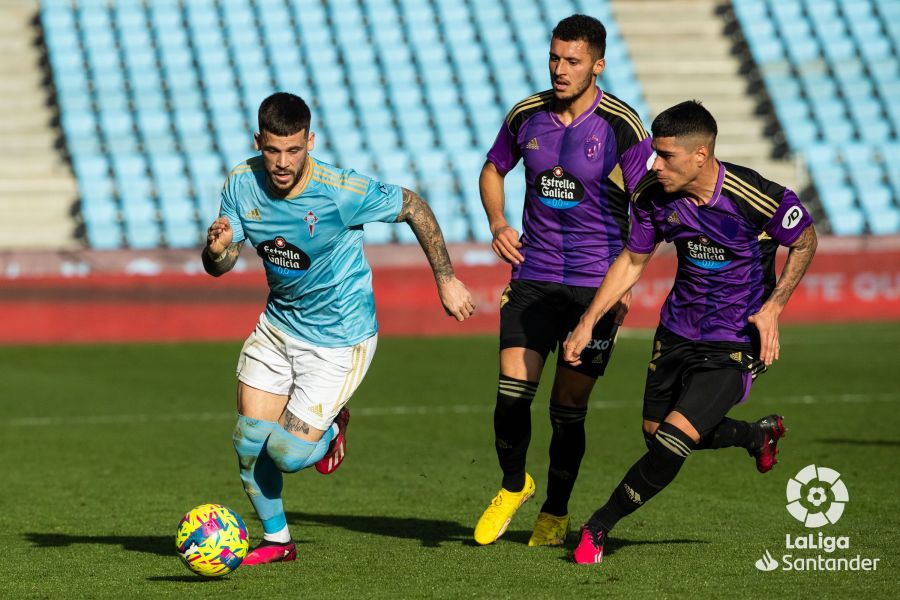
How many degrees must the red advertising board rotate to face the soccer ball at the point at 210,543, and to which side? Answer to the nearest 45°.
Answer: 0° — it already faces it

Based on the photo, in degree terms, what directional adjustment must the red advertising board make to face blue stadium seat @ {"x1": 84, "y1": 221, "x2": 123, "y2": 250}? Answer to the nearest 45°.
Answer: approximately 135° to its right

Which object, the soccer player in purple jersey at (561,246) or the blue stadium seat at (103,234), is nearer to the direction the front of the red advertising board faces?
the soccer player in purple jersey

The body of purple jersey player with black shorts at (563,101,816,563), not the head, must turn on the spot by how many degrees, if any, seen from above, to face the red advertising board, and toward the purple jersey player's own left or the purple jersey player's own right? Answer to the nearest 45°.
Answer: approximately 90° to the purple jersey player's own right

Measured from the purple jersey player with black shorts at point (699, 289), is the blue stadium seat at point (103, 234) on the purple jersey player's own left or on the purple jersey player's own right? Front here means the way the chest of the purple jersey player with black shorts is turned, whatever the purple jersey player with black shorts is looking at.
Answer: on the purple jersey player's own right

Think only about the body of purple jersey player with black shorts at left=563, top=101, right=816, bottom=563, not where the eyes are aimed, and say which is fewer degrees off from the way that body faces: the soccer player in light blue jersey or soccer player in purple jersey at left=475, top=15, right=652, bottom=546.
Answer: the soccer player in light blue jersey

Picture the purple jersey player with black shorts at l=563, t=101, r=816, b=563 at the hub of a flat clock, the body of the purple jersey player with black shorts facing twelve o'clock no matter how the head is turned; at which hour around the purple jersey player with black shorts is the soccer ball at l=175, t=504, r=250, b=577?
The soccer ball is roughly at 1 o'clock from the purple jersey player with black shorts.

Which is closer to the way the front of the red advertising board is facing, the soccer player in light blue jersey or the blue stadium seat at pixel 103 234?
the soccer player in light blue jersey
